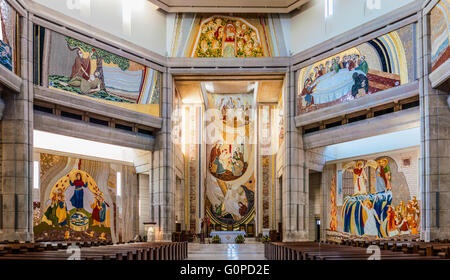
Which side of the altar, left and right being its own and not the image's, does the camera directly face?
front
